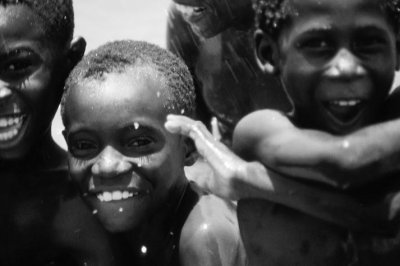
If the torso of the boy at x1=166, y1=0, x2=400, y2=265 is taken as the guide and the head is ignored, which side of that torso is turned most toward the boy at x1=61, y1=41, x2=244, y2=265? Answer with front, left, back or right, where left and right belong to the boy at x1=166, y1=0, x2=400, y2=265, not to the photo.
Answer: right

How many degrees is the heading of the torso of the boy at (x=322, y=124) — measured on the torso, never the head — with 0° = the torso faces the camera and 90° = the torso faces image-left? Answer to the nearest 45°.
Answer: approximately 0°
